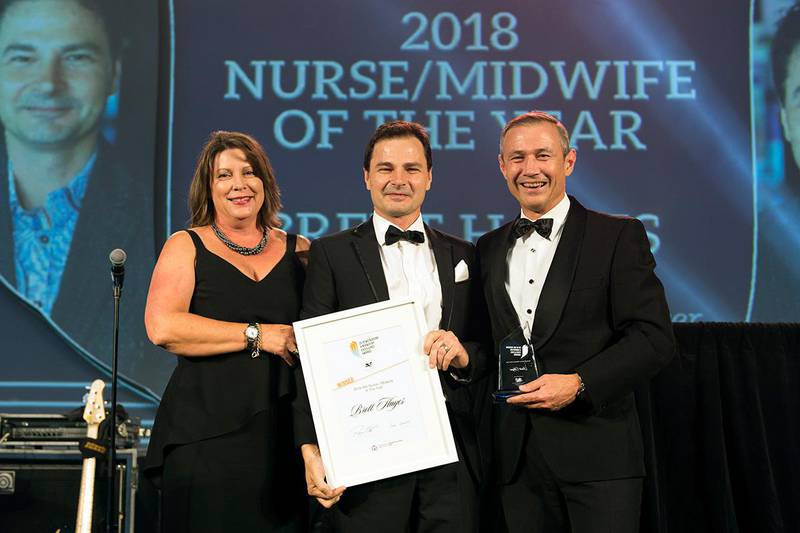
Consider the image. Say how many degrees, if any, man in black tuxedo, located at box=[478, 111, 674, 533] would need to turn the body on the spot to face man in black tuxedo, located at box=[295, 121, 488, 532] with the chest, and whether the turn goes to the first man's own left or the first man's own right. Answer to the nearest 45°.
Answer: approximately 45° to the first man's own right

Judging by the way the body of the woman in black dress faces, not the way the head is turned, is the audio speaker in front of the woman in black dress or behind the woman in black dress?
behind

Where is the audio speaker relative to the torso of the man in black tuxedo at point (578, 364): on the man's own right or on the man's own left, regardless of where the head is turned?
on the man's own right

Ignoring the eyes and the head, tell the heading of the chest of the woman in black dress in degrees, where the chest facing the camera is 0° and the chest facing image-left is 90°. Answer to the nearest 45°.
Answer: approximately 315°

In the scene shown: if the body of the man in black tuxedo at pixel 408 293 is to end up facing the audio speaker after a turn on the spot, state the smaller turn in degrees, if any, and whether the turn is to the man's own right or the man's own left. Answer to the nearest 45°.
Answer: approximately 135° to the man's own right

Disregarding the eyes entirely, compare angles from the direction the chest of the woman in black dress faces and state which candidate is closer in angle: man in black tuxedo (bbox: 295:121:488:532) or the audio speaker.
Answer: the man in black tuxedo

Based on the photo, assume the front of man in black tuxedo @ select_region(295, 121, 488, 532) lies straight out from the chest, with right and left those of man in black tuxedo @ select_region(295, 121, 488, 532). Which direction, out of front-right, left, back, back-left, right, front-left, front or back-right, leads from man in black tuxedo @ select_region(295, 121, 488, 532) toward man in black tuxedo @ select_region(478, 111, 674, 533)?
left

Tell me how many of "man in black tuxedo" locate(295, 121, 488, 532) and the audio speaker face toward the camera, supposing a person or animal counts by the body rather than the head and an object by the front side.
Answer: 2

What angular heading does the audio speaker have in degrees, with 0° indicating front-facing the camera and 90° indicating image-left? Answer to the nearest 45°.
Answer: approximately 0°

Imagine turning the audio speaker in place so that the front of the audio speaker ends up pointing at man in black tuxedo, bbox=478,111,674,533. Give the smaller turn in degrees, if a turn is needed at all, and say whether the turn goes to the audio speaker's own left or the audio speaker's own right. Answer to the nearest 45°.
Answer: approximately 45° to the audio speaker's own left

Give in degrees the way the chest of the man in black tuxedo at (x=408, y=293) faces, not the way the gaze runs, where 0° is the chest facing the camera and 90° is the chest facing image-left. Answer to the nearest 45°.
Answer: approximately 0°
